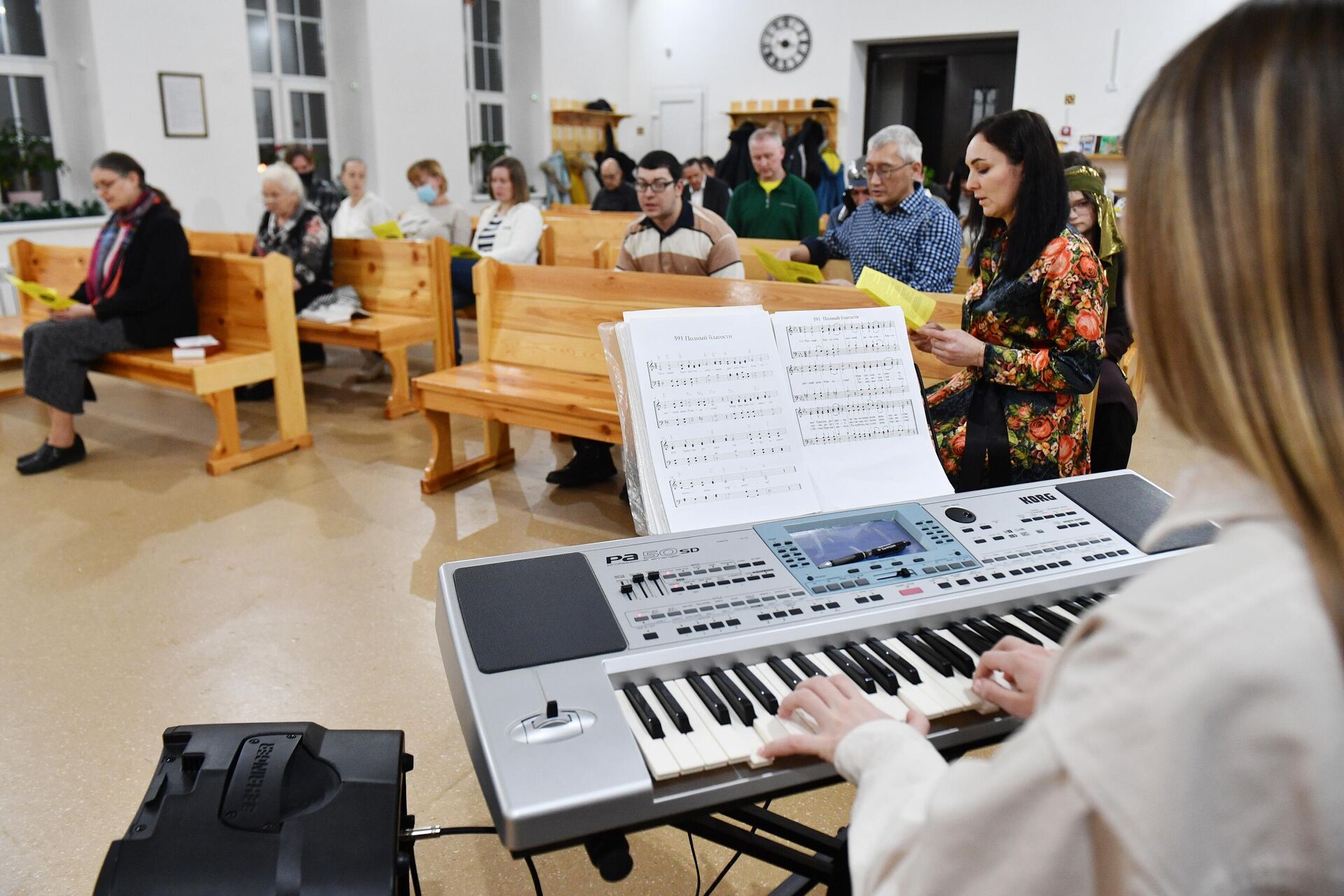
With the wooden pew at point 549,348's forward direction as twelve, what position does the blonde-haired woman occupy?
The blonde-haired woman is roughly at 10 o'clock from the wooden pew.

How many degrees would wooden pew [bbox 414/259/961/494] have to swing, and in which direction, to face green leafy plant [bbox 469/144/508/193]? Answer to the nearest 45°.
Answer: approximately 135° to its right

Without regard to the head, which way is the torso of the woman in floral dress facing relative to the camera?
to the viewer's left

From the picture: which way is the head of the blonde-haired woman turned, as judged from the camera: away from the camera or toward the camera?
away from the camera

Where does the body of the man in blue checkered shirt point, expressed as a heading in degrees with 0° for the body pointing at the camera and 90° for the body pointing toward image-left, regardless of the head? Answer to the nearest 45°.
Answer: approximately 45°

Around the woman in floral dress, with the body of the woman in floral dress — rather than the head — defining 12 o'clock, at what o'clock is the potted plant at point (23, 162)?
The potted plant is roughly at 1 o'clock from the woman in floral dress.

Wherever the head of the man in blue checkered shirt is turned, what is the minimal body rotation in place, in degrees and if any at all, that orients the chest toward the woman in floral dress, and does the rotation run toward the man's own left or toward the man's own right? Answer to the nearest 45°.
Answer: approximately 45° to the man's own left

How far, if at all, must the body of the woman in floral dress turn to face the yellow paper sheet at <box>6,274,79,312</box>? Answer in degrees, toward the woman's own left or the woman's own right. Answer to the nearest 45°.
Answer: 0° — they already face it
